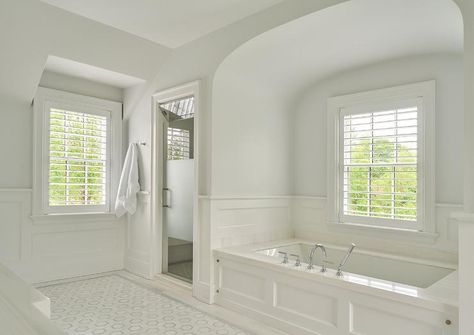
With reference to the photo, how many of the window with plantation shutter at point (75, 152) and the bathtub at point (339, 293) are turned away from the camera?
0

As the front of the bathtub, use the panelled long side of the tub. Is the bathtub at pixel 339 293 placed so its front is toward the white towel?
no

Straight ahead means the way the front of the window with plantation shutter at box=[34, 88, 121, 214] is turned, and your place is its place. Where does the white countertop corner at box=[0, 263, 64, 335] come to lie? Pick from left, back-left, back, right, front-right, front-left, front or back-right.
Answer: front-right

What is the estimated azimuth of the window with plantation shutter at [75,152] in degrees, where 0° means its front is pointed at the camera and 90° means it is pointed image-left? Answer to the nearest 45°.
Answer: approximately 315°

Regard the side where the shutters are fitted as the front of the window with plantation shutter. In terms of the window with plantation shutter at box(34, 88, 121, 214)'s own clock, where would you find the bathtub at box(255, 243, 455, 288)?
The bathtub is roughly at 12 o'clock from the window with plantation shutter.

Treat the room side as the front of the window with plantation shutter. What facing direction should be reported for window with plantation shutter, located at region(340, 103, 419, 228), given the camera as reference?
facing the viewer and to the left of the viewer

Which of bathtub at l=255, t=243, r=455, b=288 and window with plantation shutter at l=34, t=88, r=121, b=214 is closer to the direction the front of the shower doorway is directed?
the window with plantation shutter

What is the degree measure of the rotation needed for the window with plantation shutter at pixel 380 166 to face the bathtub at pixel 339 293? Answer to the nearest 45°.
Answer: approximately 45° to its left

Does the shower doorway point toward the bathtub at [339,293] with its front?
no

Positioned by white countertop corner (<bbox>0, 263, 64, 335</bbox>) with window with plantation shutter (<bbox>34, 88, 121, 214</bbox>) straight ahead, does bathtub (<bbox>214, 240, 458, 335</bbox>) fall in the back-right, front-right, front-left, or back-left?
front-right

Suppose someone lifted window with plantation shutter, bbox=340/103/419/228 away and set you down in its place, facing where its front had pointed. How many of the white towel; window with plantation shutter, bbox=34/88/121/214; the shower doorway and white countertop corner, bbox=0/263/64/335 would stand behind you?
0

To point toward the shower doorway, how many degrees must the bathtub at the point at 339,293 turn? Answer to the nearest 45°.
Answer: approximately 90° to its right

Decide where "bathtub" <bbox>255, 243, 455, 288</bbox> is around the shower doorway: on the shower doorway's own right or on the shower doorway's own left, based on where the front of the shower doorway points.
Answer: on the shower doorway's own left

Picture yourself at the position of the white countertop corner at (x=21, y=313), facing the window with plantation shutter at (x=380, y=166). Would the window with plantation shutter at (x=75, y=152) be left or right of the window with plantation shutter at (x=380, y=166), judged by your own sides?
left

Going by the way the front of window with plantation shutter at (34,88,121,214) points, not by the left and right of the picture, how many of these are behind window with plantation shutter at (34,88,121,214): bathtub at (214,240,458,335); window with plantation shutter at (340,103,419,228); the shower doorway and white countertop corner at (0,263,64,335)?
0

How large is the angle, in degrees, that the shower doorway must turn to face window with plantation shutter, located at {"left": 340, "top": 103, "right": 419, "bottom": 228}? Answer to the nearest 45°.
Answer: approximately 90° to its left

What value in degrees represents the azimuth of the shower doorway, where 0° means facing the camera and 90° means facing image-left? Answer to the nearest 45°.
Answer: approximately 45°

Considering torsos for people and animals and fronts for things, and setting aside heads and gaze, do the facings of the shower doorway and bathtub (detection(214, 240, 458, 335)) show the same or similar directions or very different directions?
same or similar directions

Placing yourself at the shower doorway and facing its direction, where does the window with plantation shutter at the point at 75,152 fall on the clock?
The window with plantation shutter is roughly at 2 o'clock from the shower doorway.
